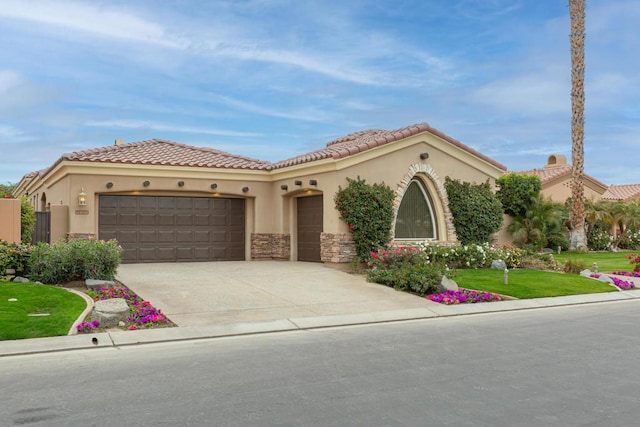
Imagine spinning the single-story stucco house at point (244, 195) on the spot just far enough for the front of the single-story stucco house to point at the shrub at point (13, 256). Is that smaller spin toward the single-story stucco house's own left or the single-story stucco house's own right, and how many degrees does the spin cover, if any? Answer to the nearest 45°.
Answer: approximately 45° to the single-story stucco house's own right

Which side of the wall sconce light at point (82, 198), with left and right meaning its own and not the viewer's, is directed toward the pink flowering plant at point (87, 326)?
front

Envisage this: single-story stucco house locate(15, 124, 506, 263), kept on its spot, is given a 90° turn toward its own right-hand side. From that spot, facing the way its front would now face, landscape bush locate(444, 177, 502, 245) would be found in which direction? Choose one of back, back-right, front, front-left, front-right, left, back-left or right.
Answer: back

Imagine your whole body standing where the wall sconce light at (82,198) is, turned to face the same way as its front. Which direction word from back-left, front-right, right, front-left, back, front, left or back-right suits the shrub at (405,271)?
front-left

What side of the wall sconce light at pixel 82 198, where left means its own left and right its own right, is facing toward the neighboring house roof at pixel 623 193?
left

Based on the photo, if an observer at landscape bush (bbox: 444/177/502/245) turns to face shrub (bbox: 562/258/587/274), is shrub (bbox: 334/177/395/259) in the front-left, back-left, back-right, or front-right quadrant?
back-right

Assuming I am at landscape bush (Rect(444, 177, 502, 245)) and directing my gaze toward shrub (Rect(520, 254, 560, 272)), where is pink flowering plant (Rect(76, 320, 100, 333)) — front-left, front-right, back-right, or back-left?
front-right

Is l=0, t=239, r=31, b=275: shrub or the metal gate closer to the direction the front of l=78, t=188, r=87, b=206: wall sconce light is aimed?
the shrub

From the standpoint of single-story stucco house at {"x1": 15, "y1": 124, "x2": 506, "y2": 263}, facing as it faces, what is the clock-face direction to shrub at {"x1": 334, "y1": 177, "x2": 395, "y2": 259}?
The shrub is roughly at 10 o'clock from the single-story stucco house.

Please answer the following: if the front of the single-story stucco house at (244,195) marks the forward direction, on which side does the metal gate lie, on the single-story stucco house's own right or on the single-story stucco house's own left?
on the single-story stucco house's own right

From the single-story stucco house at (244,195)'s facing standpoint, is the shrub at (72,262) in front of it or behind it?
in front

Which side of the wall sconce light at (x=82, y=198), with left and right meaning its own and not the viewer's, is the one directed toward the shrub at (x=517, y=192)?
left

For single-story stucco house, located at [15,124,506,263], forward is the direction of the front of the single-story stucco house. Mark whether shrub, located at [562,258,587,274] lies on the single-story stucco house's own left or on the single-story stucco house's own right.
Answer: on the single-story stucco house's own left

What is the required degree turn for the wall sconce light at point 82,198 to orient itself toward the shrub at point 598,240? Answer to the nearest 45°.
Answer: approximately 90° to its left

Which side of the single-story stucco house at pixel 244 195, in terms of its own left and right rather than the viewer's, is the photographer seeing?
front
